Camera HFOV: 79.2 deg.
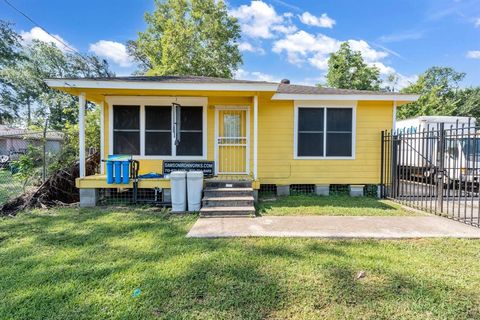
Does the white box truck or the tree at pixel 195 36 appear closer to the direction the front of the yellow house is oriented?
the white box truck

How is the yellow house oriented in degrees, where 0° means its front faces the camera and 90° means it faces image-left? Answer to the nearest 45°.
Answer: approximately 0°

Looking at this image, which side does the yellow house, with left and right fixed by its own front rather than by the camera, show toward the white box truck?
left

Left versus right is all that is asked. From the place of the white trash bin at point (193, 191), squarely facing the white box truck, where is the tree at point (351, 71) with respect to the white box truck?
left

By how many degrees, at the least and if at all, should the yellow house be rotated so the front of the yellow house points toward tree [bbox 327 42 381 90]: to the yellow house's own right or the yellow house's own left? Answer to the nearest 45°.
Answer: approximately 135° to the yellow house's own left

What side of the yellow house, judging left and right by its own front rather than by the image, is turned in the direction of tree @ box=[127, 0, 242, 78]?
back

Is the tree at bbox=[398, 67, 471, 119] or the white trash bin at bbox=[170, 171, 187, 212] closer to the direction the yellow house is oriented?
the white trash bin

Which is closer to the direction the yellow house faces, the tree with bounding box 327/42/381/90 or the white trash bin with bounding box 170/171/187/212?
the white trash bin
